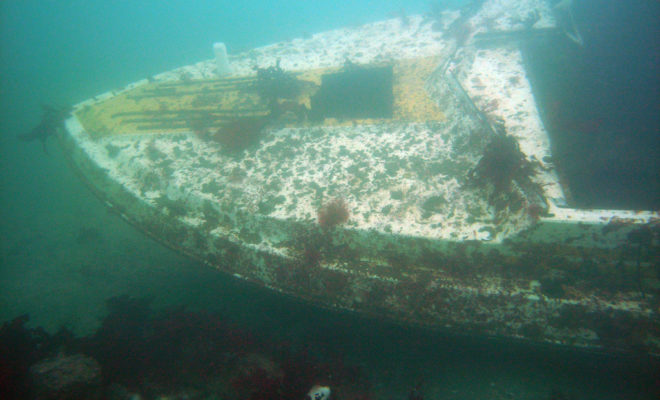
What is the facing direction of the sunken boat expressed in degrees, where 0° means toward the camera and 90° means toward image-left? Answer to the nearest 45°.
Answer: approximately 90°

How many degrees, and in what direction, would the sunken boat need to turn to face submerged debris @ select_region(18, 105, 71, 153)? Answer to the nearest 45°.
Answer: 0° — it already faces it
